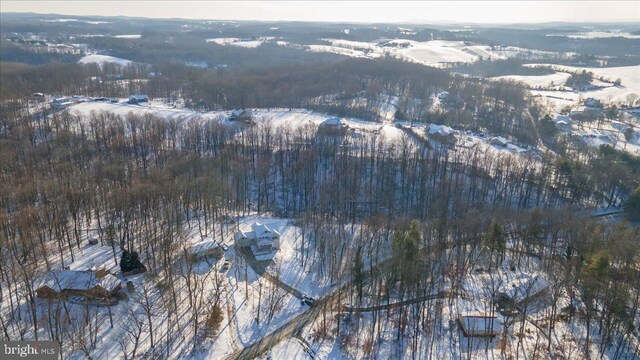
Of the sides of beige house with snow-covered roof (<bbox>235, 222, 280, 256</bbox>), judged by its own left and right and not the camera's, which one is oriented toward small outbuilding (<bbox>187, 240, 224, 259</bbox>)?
right

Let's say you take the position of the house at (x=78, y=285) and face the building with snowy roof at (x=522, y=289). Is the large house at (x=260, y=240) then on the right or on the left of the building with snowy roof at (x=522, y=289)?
left

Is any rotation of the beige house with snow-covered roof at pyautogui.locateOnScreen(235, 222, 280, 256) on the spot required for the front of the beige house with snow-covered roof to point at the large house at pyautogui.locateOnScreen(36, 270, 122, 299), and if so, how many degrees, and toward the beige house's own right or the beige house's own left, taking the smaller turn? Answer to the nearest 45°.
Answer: approximately 45° to the beige house's own right

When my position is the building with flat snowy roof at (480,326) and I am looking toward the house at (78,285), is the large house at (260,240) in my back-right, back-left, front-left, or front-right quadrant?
front-right

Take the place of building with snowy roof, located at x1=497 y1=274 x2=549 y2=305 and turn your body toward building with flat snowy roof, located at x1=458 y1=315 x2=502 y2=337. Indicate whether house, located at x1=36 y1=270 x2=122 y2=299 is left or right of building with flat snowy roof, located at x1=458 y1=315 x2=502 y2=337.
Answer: right

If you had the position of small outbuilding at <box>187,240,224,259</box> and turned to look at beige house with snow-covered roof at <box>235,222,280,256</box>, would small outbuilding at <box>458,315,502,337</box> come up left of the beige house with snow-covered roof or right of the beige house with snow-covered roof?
right

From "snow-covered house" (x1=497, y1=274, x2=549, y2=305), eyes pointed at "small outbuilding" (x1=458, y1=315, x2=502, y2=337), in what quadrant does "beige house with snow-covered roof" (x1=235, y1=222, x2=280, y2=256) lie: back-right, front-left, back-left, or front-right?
front-right

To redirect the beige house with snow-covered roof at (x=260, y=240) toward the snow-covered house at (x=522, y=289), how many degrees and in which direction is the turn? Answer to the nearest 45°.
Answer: approximately 45° to its left

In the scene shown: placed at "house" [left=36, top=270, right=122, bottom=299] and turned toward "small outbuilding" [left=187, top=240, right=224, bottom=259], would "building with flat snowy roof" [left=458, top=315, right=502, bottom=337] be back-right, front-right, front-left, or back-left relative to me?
front-right

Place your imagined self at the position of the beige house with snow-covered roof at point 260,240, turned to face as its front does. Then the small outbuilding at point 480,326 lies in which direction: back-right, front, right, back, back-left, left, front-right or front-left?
front-left

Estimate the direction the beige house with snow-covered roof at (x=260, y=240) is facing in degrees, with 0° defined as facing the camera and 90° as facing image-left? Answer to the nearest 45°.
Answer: approximately 0°
